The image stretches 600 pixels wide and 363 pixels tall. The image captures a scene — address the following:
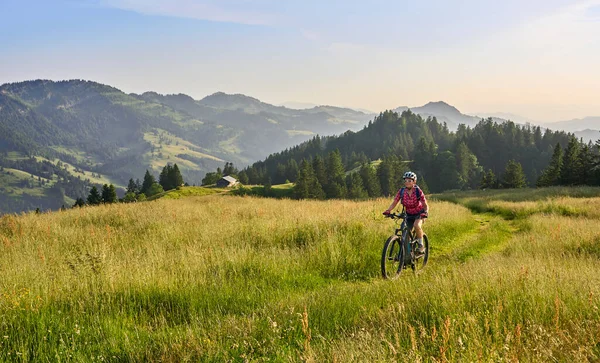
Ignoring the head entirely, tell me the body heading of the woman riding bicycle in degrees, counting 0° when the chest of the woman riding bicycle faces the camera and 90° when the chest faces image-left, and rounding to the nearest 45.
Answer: approximately 45°

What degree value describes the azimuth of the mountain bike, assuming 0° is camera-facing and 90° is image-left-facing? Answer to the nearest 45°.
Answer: approximately 45°
